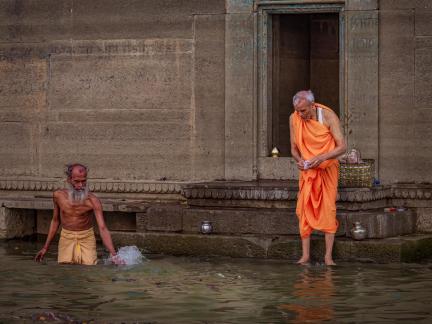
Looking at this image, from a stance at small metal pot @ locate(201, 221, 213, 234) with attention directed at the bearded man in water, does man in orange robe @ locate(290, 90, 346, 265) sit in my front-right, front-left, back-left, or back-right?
back-left

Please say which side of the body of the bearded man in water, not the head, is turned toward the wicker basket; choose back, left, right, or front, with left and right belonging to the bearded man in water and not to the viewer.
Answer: left

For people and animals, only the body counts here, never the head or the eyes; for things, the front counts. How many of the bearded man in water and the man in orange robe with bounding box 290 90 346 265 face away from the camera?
0

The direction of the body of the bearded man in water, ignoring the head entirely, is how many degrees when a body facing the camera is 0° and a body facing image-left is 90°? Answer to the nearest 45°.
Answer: approximately 0°

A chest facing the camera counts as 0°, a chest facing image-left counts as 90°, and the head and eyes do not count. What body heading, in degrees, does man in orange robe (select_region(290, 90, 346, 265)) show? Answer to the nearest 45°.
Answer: approximately 45°

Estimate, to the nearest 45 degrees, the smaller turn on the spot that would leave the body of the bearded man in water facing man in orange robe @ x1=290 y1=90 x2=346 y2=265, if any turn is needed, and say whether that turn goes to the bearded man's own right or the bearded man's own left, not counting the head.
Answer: approximately 90° to the bearded man's own left
